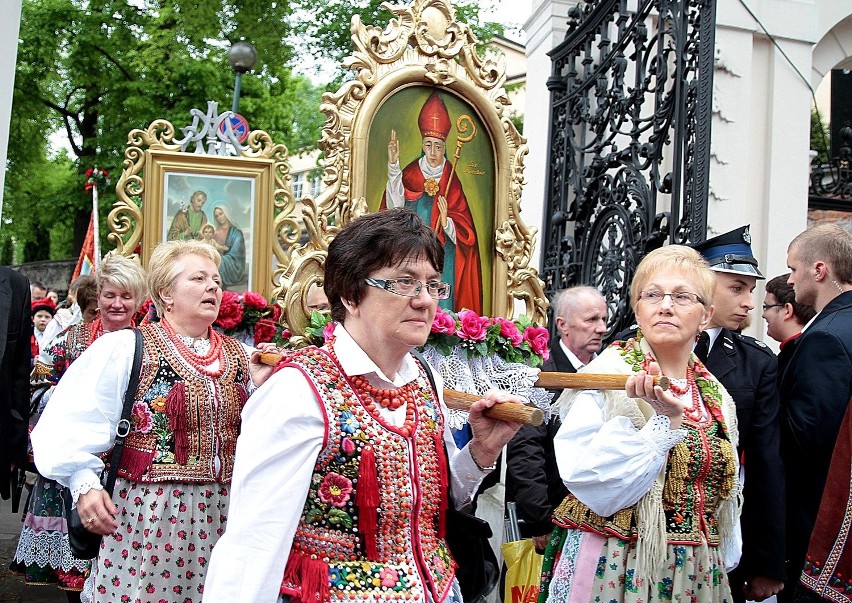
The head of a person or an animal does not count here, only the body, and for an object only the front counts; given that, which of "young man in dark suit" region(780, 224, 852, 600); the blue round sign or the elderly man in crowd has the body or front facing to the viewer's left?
the young man in dark suit

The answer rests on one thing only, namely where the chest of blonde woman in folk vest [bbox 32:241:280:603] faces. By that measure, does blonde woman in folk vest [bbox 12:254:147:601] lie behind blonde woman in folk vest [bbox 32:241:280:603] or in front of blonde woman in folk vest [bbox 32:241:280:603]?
behind

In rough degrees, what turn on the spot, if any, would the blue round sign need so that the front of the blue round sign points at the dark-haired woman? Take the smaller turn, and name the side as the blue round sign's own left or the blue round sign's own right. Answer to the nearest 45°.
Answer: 0° — it already faces them

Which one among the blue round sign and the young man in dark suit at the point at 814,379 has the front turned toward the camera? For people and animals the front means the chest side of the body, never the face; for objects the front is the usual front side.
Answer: the blue round sign

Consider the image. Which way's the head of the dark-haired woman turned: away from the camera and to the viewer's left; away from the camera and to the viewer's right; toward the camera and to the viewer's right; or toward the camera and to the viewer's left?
toward the camera and to the viewer's right

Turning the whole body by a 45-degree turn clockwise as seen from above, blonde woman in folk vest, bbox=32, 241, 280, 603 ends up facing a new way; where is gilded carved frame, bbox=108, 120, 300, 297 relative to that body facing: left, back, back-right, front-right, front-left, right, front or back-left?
back

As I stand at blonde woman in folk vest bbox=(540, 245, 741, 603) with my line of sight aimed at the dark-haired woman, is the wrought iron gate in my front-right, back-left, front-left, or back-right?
back-right

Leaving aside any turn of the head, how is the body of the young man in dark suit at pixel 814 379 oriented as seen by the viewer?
to the viewer's left

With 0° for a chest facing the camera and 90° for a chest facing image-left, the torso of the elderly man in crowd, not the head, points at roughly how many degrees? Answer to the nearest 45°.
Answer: approximately 315°

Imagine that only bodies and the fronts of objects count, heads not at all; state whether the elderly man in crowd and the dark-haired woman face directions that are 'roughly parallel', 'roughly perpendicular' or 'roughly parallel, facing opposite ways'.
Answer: roughly parallel

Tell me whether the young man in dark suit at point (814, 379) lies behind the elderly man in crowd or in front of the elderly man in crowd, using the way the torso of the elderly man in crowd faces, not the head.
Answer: in front

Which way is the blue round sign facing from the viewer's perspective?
toward the camera

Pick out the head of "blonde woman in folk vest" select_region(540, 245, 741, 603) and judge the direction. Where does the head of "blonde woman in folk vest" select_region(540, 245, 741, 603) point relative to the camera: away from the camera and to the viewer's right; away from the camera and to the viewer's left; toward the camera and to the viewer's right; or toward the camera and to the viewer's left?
toward the camera and to the viewer's left

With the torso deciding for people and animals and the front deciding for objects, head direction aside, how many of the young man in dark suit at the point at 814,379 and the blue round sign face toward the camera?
1
